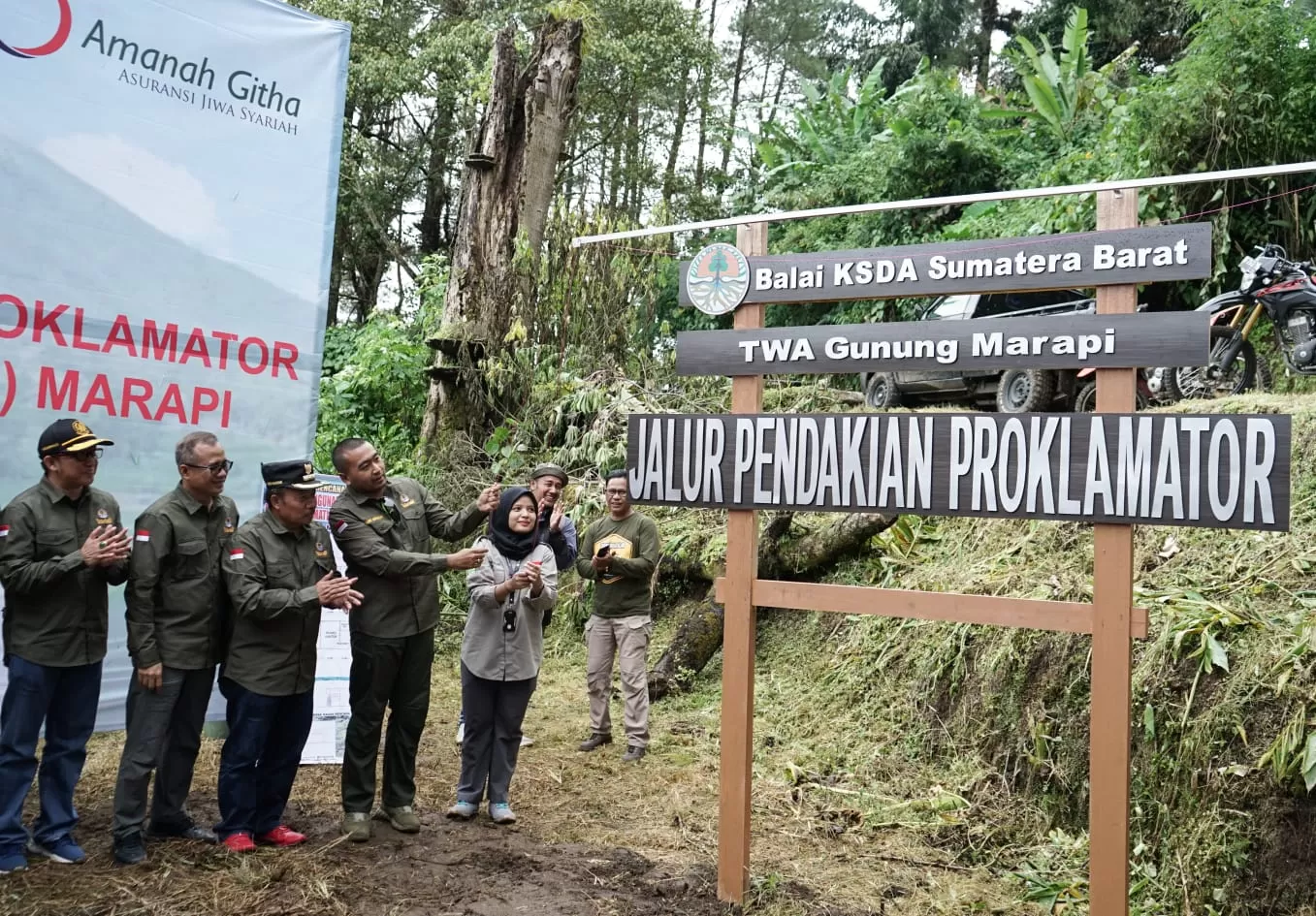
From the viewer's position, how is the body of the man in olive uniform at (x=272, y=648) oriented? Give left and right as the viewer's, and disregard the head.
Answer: facing the viewer and to the right of the viewer

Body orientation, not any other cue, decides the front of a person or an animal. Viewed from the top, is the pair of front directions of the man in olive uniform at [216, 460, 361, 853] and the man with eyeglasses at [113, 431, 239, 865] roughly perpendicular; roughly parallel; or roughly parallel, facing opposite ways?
roughly parallel

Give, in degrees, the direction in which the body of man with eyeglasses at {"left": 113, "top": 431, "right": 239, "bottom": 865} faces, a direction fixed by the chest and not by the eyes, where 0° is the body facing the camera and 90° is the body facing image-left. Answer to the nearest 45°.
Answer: approximately 315°

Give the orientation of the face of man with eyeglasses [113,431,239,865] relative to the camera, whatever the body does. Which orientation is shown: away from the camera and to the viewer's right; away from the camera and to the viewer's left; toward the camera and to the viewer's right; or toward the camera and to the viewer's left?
toward the camera and to the viewer's right

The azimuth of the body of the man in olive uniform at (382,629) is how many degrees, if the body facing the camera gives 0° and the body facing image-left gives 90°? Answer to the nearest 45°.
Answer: approximately 315°

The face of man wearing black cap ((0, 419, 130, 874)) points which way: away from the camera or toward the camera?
toward the camera

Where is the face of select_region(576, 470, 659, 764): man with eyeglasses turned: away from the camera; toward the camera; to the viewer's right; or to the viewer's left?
toward the camera

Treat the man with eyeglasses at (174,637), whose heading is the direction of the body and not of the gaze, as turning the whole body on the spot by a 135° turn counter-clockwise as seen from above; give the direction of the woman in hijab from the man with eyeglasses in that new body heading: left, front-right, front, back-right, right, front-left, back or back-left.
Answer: right

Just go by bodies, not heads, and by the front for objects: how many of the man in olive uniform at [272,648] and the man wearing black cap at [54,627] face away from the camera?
0

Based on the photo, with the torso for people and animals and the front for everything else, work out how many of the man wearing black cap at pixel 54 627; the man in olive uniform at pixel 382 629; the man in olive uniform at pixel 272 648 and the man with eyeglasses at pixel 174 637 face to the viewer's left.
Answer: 0

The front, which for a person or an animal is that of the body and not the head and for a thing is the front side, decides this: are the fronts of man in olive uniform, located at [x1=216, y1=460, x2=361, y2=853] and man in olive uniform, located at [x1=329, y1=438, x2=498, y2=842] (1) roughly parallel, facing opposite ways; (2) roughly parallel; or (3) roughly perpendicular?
roughly parallel
